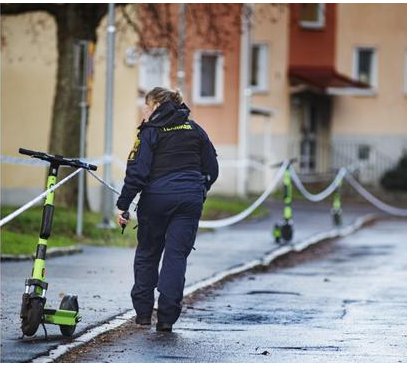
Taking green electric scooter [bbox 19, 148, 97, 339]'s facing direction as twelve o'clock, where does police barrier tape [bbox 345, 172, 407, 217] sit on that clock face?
The police barrier tape is roughly at 5 o'clock from the green electric scooter.

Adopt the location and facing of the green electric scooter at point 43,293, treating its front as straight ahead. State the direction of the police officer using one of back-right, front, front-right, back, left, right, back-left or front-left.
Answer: back

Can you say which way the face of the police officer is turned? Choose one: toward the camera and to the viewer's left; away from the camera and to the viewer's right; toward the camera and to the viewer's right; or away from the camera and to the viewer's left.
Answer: away from the camera and to the viewer's left

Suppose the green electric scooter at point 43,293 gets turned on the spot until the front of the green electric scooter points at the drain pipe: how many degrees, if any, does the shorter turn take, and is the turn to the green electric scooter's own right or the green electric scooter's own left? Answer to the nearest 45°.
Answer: approximately 135° to the green electric scooter's own right

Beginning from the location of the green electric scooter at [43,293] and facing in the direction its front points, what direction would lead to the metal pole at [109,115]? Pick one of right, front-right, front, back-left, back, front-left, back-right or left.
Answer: back-right
